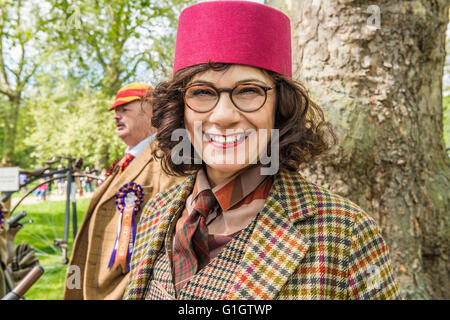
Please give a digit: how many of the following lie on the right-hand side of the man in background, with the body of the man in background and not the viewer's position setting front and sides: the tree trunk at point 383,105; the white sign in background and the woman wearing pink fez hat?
1

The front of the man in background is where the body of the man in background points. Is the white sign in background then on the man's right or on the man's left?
on the man's right

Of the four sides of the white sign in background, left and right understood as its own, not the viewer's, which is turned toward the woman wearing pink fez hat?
front

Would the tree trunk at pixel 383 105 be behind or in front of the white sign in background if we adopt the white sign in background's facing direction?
in front

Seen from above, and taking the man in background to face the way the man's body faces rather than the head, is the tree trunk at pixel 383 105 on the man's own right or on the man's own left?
on the man's own left

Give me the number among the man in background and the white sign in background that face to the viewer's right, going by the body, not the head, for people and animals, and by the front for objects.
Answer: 0

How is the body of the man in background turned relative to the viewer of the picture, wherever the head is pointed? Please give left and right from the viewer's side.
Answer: facing the viewer and to the left of the viewer

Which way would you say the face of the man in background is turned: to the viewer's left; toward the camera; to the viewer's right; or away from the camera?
to the viewer's left

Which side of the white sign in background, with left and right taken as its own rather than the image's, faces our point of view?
front

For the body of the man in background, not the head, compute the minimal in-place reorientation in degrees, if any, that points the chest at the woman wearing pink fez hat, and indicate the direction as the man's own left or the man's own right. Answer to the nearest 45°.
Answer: approximately 45° to the man's own left

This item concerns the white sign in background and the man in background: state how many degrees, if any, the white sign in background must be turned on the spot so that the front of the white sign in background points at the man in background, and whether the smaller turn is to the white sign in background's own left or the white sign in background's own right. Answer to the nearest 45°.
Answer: approximately 45° to the white sign in background's own left
